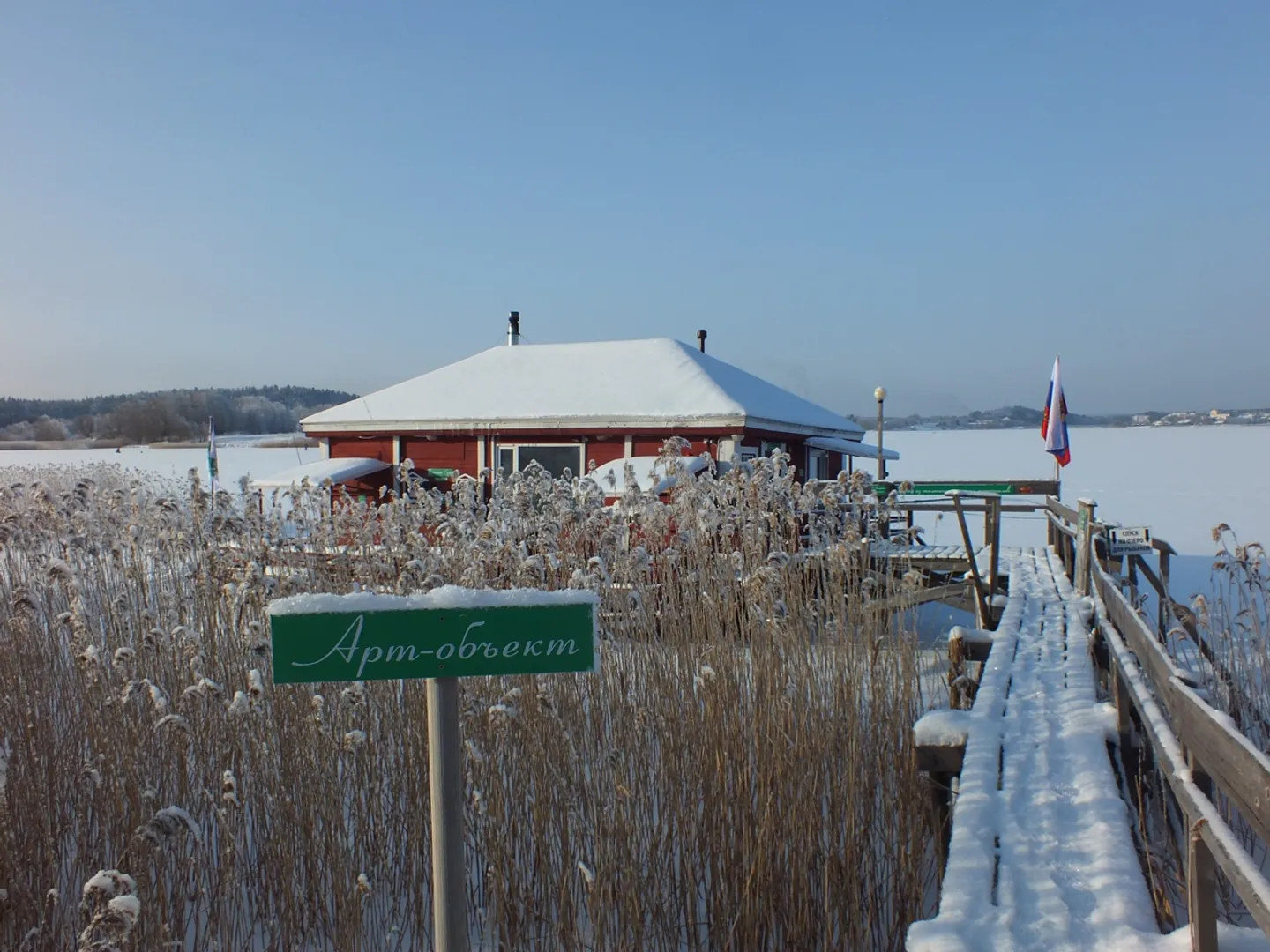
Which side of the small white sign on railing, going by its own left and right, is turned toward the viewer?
front

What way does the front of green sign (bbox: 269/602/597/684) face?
toward the camera

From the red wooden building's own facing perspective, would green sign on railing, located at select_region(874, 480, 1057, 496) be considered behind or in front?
in front

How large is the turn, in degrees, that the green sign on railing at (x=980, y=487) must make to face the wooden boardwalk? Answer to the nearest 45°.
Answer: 0° — it already faces it

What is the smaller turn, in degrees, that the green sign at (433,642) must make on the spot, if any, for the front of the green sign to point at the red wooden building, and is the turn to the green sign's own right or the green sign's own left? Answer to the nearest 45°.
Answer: approximately 180°

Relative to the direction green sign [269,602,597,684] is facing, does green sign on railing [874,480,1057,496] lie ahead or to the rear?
to the rear

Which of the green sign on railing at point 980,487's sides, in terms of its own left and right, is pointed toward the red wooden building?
right

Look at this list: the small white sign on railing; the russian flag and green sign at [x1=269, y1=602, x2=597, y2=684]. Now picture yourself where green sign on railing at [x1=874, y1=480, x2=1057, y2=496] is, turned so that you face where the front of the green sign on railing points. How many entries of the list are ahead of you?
2
